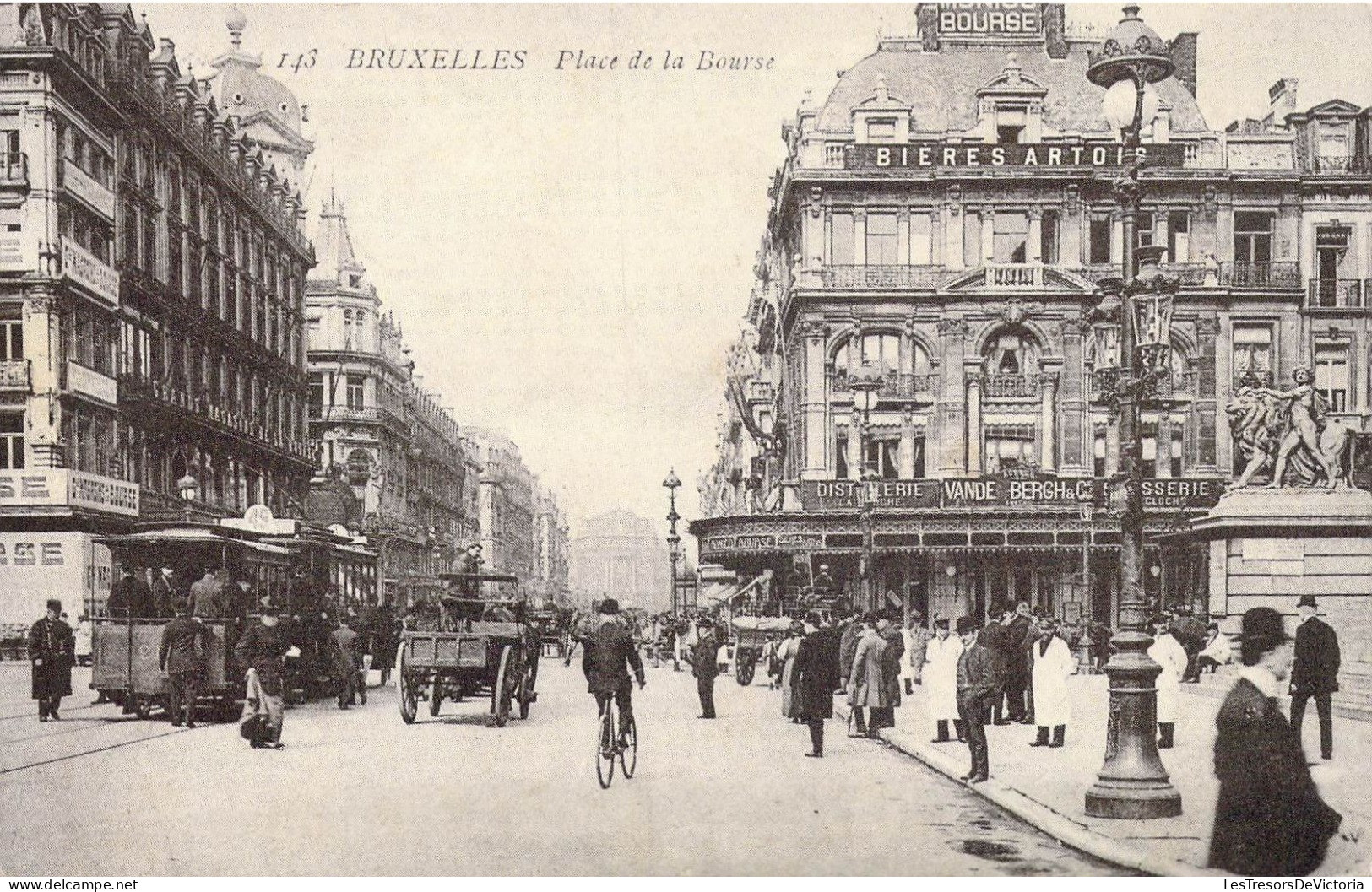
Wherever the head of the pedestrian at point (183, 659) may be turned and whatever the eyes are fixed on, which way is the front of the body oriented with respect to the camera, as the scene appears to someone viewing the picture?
away from the camera

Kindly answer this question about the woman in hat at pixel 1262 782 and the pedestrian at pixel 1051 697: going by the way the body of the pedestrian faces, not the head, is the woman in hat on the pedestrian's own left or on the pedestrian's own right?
on the pedestrian's own left

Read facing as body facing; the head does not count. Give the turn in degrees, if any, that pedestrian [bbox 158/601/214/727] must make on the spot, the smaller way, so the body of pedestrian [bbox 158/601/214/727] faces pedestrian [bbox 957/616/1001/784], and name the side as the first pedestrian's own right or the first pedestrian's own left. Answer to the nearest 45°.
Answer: approximately 135° to the first pedestrian's own right

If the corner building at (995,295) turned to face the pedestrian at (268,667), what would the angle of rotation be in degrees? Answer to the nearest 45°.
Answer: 0° — it already faces them

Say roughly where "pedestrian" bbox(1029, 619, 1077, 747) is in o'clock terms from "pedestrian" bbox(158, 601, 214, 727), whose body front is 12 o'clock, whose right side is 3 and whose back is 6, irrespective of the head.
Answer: "pedestrian" bbox(1029, 619, 1077, 747) is roughly at 4 o'clock from "pedestrian" bbox(158, 601, 214, 727).

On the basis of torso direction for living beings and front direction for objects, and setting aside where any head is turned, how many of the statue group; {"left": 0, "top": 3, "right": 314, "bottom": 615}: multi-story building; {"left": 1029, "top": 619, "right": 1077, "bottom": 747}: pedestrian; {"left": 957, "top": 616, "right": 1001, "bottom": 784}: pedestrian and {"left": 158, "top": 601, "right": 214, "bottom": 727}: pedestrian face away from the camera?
1

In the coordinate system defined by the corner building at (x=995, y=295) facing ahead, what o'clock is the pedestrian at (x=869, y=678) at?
The pedestrian is roughly at 12 o'clock from the corner building.

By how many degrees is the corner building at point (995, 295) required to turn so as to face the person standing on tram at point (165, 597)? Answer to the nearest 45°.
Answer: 0° — it already faces them

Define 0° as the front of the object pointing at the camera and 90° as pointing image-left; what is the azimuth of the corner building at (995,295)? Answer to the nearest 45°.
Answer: approximately 0°

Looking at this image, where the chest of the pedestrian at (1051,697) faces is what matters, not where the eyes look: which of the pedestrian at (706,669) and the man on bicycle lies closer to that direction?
the man on bicycle

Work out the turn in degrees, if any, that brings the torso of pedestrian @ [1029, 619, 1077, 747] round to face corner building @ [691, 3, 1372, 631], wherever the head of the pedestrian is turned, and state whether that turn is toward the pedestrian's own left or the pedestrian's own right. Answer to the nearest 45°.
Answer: approximately 135° to the pedestrian's own right

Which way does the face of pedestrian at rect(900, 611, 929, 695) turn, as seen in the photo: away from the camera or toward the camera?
toward the camera

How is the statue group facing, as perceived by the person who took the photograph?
facing to the left of the viewer

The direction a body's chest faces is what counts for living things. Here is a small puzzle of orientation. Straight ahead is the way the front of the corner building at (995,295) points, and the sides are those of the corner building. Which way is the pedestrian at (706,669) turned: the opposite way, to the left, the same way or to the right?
the same way

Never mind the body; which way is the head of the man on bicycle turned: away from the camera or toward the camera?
away from the camera
